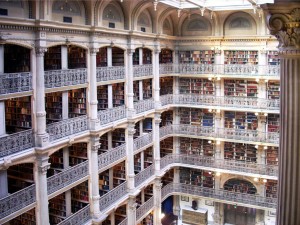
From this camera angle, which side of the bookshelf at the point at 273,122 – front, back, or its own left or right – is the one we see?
front

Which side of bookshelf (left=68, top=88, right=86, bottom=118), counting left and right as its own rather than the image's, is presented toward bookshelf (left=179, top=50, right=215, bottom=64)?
left

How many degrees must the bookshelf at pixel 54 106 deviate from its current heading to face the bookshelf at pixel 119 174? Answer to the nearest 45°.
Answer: approximately 90° to its left

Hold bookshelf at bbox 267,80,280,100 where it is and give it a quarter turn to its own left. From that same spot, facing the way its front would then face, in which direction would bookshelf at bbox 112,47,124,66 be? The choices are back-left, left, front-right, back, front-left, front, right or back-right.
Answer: back-right

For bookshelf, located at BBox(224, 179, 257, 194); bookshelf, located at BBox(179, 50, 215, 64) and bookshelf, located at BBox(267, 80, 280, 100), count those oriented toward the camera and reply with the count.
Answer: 3

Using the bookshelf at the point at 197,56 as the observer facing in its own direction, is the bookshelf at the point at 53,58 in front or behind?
in front

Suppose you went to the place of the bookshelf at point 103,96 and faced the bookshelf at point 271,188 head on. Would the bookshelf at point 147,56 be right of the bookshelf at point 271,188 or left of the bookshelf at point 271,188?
left

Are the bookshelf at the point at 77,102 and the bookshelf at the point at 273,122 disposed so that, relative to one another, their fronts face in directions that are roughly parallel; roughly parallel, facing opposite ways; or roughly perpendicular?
roughly perpendicular

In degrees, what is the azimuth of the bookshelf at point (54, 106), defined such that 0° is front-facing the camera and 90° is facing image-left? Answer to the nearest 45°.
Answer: approximately 315°

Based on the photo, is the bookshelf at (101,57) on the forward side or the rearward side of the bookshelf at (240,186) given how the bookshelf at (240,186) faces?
on the forward side

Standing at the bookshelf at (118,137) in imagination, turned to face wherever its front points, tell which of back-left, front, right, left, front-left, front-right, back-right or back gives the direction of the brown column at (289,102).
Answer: front-right

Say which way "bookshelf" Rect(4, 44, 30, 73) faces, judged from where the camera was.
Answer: facing the viewer and to the right of the viewer
